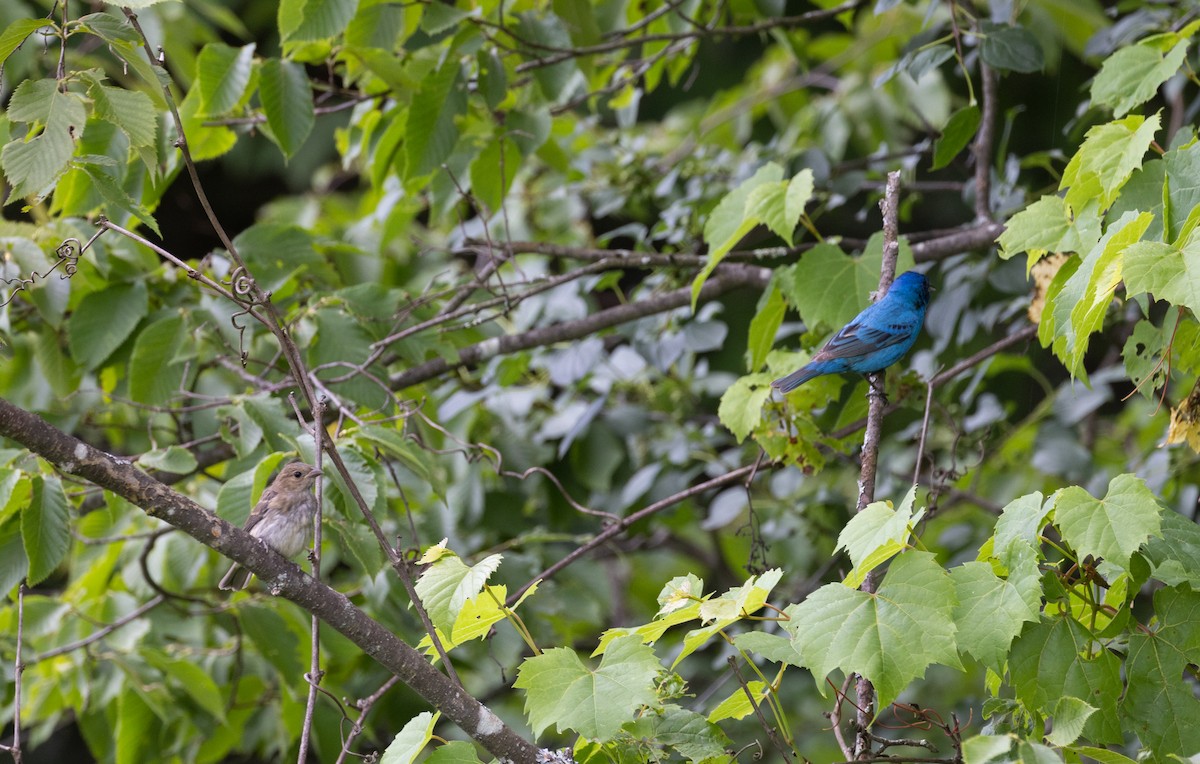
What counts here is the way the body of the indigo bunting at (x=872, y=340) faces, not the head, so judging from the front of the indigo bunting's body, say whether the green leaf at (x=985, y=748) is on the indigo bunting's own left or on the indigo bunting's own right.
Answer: on the indigo bunting's own right

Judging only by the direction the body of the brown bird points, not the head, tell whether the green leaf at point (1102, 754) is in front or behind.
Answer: in front

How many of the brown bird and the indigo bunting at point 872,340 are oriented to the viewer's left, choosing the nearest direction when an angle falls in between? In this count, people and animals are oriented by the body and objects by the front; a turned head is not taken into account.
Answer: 0

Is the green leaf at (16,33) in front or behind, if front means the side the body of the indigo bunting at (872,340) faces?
behind

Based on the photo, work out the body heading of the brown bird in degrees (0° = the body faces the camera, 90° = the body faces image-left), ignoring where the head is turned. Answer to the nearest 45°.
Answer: approximately 315°

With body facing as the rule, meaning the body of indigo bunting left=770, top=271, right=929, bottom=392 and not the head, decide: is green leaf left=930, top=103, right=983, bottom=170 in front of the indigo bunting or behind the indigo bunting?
in front

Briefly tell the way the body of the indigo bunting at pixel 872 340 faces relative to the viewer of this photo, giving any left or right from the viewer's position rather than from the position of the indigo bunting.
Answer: facing away from the viewer and to the right of the viewer
